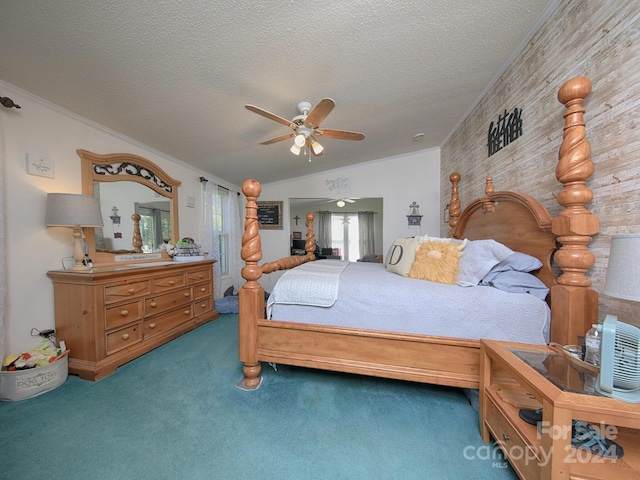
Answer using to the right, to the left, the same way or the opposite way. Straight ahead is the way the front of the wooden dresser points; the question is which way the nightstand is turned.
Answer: the opposite way

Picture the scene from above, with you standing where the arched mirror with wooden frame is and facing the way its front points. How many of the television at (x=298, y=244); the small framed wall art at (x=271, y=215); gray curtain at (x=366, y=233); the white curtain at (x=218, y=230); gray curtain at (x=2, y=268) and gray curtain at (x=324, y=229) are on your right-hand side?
1

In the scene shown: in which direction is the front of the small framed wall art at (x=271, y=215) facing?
toward the camera

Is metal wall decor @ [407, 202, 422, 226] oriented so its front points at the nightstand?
yes

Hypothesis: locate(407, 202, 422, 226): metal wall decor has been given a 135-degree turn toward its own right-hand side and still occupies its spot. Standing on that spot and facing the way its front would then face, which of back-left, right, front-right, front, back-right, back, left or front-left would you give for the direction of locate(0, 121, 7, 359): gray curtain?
left

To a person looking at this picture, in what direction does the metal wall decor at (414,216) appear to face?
facing the viewer

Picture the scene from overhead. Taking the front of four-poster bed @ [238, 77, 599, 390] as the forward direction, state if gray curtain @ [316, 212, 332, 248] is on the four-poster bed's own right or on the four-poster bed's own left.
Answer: on the four-poster bed's own right

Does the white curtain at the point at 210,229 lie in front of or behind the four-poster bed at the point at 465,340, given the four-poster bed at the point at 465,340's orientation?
in front

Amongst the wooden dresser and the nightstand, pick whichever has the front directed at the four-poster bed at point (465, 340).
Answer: the wooden dresser

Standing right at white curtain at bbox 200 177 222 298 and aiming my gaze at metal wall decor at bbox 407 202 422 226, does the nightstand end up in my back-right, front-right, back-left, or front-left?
front-right

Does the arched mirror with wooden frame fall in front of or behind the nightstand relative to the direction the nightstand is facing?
in front

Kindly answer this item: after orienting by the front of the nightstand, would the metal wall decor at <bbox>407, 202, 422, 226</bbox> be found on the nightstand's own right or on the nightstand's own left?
on the nightstand's own right

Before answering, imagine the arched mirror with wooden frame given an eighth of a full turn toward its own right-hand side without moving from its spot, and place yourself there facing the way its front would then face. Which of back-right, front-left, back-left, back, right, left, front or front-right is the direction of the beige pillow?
front-left

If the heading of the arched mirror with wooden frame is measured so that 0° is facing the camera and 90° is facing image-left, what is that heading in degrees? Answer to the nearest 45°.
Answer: approximately 315°

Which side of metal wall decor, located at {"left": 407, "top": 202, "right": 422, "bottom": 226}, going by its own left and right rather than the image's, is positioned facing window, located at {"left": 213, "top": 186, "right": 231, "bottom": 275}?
right

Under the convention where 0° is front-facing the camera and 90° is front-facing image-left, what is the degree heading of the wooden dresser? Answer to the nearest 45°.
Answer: approximately 315°

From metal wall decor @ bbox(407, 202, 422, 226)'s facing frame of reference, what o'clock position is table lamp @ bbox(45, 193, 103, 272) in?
The table lamp is roughly at 1 o'clock from the metal wall decor.

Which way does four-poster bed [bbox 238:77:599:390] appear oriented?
to the viewer's left
